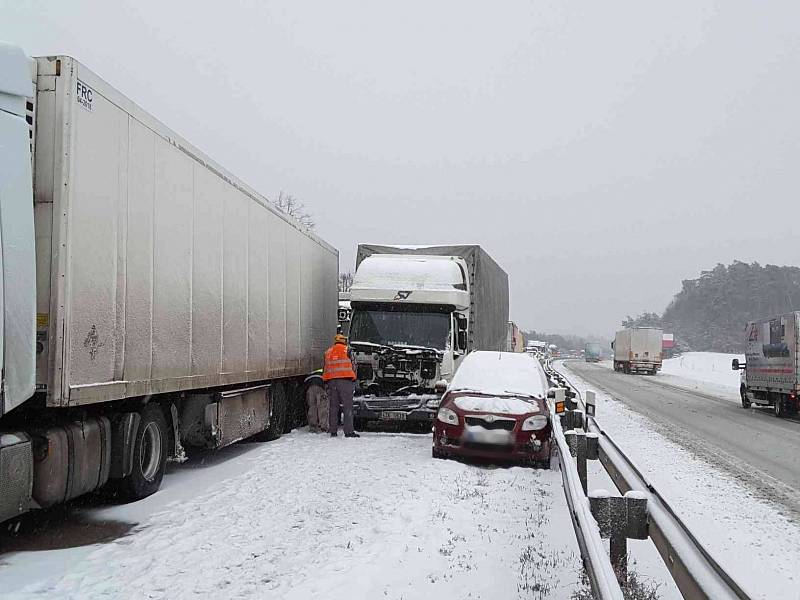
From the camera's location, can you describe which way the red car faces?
facing the viewer

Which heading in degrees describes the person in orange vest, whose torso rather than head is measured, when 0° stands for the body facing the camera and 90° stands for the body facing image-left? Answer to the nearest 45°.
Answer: approximately 180°

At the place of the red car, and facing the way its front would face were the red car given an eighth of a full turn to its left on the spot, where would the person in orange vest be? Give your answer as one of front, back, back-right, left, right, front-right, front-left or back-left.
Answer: back

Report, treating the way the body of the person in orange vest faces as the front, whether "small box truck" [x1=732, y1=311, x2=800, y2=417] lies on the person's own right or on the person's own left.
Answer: on the person's own right

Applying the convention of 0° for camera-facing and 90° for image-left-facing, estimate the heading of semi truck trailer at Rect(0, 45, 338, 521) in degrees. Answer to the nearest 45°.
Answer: approximately 45°

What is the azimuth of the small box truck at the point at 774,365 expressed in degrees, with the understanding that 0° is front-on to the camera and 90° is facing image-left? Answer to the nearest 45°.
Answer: approximately 135°

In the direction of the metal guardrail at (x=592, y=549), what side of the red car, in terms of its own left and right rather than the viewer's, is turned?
front

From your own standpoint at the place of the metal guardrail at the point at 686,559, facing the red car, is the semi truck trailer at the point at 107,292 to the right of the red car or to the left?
left

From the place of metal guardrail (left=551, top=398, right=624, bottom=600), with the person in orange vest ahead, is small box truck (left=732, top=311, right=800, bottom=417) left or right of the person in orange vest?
right

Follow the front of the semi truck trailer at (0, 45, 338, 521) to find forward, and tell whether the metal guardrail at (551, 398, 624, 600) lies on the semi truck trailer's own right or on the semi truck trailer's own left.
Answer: on the semi truck trailer's own left

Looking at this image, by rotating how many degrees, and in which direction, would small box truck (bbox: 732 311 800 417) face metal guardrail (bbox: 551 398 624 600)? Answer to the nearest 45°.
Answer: approximately 135° to its left

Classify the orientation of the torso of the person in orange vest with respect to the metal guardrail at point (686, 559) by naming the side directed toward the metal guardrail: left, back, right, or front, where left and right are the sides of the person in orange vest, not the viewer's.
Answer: back

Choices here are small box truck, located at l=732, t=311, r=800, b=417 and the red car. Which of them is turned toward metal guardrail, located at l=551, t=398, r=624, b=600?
the red car

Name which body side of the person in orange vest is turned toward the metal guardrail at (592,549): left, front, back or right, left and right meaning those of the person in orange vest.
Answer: back
